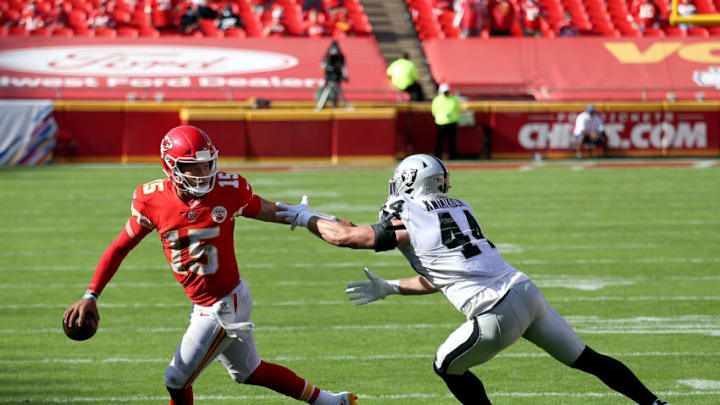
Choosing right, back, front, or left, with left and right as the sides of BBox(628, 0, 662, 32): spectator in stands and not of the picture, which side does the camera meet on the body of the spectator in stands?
front

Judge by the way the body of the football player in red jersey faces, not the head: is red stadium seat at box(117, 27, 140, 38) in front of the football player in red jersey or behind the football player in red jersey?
behind

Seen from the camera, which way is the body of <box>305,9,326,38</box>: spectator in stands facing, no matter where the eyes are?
toward the camera

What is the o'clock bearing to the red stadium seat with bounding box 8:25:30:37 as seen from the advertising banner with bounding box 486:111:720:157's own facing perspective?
The red stadium seat is roughly at 3 o'clock from the advertising banner.

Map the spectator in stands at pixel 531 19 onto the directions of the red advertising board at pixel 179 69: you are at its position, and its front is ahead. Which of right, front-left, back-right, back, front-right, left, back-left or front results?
left

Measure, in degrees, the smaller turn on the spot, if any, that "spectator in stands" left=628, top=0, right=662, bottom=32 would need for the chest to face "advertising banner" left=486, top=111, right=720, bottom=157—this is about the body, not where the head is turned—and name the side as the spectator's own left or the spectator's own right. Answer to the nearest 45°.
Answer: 0° — they already face it

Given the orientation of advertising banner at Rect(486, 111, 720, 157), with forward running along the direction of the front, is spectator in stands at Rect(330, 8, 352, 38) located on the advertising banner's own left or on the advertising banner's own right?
on the advertising banner's own right

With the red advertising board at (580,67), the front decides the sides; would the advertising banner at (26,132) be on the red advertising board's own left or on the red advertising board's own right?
on the red advertising board's own right

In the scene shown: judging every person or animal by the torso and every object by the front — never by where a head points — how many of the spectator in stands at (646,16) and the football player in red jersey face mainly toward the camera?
2

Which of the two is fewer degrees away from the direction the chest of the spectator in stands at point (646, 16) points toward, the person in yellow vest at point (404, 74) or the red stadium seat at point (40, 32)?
the person in yellow vest

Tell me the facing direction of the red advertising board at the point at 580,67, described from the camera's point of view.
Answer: facing the viewer

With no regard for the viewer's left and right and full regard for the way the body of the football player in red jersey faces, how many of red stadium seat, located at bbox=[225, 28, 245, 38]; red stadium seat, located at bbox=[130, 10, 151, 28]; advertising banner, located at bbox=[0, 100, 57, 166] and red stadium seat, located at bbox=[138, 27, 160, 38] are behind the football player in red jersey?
4

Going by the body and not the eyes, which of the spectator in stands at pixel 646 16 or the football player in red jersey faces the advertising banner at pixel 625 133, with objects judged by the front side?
the spectator in stands

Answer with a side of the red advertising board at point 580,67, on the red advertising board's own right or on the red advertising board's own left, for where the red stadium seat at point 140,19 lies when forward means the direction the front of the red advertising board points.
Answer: on the red advertising board's own right

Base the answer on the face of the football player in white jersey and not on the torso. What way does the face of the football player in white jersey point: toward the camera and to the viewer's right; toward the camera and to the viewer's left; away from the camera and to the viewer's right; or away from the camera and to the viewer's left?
away from the camera and to the viewer's left

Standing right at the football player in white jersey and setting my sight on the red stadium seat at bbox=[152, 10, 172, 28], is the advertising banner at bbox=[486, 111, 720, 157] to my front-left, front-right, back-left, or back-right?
front-right
